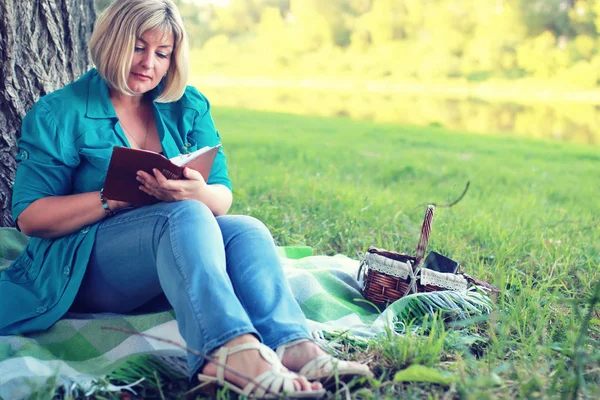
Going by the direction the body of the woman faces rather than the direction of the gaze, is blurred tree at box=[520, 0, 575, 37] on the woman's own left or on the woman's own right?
on the woman's own left

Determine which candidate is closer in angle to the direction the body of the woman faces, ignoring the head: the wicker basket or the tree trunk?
the wicker basket

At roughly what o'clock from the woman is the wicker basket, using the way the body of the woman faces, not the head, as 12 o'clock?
The wicker basket is roughly at 10 o'clock from the woman.

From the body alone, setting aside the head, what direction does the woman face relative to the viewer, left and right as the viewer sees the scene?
facing the viewer and to the right of the viewer

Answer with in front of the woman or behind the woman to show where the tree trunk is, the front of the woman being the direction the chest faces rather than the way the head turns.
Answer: behind

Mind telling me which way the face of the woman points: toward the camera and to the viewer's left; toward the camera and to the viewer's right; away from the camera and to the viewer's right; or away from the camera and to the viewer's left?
toward the camera and to the viewer's right

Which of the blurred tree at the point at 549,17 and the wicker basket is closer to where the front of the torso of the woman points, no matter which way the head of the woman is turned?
the wicker basket
